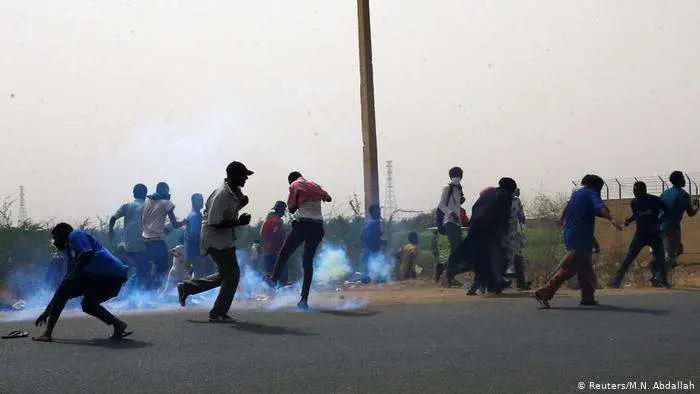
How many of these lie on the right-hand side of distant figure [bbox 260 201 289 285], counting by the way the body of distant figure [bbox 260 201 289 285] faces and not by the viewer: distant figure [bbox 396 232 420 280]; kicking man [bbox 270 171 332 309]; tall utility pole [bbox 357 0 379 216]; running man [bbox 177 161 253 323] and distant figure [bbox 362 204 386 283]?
2

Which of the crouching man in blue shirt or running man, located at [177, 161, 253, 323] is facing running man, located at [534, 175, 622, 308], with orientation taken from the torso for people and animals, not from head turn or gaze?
running man, located at [177, 161, 253, 323]

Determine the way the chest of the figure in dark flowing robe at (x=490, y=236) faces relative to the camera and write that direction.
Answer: to the viewer's right

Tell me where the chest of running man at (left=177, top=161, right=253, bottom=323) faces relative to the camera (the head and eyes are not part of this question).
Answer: to the viewer's right

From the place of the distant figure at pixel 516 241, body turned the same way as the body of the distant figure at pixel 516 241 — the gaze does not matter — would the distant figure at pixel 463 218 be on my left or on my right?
on my left

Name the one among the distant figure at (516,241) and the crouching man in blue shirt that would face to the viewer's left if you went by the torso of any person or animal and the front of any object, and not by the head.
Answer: the crouching man in blue shirt

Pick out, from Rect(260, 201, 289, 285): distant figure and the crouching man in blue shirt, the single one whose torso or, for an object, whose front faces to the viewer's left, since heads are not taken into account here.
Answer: the crouching man in blue shirt

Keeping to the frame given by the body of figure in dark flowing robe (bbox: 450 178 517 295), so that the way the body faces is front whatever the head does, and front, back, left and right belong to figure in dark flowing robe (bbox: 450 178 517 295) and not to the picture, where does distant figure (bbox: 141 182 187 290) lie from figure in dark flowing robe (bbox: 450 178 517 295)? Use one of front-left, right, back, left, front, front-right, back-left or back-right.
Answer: back

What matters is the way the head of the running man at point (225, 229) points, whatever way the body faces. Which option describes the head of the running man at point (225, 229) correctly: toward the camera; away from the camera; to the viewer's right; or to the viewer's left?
to the viewer's right

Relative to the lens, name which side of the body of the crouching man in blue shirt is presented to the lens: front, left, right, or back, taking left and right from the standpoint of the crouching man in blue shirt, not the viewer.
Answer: left

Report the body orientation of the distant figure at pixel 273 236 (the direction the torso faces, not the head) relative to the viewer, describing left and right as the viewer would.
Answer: facing to the right of the viewer
